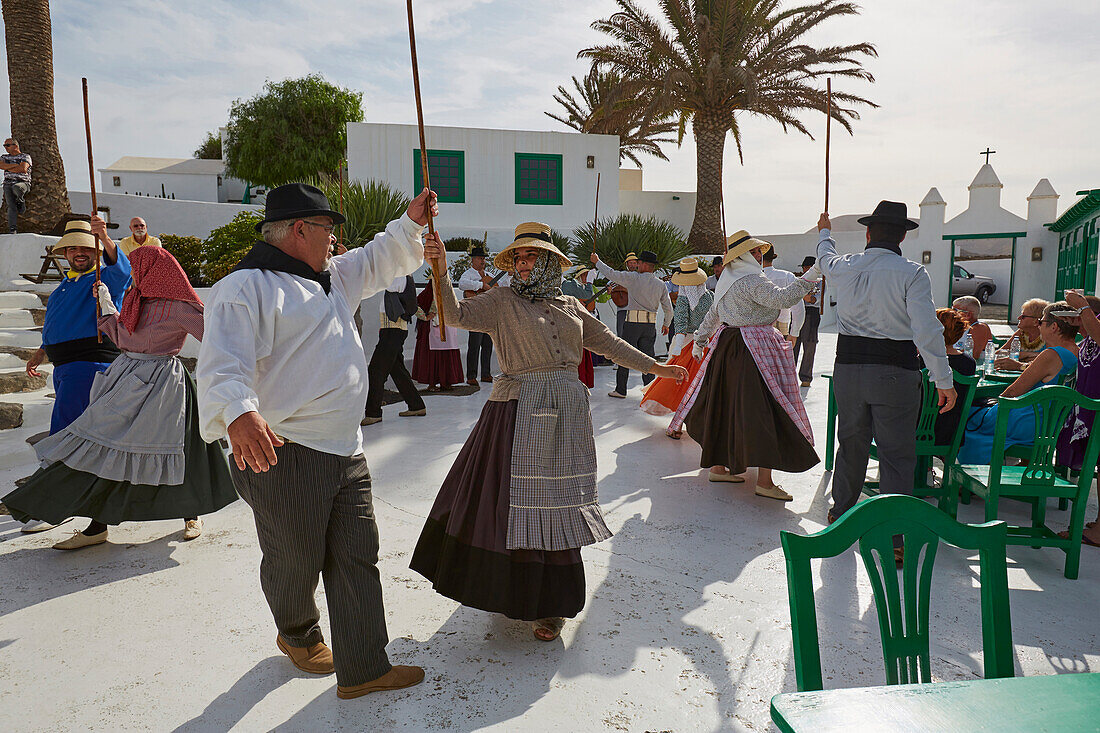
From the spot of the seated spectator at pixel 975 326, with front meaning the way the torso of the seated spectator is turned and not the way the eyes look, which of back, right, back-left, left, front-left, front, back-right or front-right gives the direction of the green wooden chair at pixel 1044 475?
left

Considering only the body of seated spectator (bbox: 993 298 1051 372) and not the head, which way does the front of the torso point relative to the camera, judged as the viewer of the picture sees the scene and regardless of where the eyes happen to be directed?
to the viewer's left

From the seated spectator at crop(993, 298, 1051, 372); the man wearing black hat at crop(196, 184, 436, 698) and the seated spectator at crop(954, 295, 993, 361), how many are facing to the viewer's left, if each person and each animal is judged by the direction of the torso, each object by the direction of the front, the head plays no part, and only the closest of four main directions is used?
2

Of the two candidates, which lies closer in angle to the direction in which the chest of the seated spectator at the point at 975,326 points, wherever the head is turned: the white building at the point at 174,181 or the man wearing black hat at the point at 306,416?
the white building

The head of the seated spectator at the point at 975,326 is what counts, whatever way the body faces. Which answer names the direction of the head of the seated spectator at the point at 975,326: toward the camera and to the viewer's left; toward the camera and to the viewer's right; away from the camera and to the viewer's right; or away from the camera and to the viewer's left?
toward the camera and to the viewer's left

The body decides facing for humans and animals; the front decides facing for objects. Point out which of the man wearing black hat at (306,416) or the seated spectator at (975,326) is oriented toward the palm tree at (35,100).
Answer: the seated spectator

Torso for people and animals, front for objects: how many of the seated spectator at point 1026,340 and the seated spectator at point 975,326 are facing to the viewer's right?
0

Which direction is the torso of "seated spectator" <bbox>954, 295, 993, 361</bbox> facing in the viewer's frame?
to the viewer's left

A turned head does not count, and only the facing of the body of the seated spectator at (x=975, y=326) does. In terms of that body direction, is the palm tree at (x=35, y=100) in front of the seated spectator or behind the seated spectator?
in front

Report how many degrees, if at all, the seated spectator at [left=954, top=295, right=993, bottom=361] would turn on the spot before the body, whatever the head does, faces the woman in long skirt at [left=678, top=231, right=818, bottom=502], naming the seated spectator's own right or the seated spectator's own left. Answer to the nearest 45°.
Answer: approximately 45° to the seated spectator's own left

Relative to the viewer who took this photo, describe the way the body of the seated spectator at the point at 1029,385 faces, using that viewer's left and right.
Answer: facing to the left of the viewer

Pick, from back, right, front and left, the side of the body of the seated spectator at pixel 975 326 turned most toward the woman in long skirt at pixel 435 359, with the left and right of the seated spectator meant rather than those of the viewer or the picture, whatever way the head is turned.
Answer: front

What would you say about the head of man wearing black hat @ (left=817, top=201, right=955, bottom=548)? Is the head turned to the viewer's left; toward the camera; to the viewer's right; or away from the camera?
away from the camera
